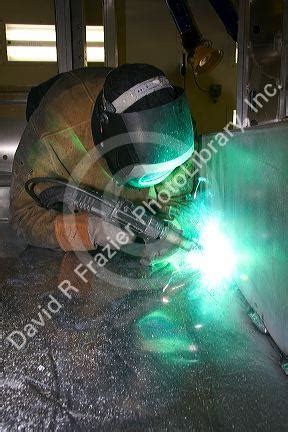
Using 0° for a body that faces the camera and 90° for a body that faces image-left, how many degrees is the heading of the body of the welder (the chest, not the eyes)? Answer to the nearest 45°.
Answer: approximately 315°

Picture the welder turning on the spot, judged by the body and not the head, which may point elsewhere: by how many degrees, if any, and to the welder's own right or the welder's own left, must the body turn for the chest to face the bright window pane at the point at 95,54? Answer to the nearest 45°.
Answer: approximately 135° to the welder's own left

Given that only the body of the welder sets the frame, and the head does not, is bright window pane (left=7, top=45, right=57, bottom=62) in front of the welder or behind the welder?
behind

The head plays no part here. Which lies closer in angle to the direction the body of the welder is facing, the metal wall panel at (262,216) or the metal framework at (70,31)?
the metal wall panel

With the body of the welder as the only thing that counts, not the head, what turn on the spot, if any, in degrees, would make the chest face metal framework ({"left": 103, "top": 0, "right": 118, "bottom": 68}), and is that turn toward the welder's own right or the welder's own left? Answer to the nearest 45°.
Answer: approximately 135° to the welder's own left

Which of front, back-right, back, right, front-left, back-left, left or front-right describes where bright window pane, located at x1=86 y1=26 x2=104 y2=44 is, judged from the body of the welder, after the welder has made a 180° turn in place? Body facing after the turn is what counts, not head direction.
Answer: front-right

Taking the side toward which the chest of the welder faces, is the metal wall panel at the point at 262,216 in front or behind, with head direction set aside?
in front
